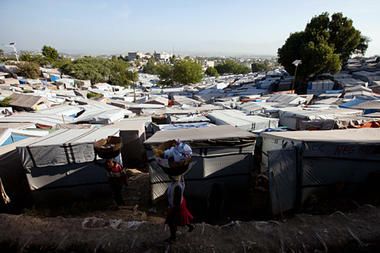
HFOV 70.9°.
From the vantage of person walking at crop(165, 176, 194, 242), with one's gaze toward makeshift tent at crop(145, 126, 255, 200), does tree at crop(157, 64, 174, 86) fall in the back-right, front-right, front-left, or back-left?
front-left

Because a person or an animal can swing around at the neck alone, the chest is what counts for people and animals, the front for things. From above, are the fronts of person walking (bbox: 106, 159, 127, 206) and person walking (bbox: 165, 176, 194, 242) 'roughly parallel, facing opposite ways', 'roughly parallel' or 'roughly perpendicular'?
roughly parallel

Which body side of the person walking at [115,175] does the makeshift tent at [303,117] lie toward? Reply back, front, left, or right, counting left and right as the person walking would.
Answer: back

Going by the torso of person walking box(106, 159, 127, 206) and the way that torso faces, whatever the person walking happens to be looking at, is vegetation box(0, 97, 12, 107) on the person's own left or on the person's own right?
on the person's own right

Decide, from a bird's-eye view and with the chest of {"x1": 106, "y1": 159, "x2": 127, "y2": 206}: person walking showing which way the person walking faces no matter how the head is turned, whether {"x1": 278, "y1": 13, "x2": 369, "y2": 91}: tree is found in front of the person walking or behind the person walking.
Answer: behind

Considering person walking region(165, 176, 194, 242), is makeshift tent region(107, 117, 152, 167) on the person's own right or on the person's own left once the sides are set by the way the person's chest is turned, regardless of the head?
on the person's own right

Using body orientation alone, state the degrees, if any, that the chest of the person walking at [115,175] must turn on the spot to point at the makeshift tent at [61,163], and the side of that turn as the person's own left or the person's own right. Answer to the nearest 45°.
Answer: approximately 45° to the person's own right

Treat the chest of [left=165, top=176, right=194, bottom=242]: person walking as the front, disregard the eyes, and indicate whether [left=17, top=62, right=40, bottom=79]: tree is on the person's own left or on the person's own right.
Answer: on the person's own right

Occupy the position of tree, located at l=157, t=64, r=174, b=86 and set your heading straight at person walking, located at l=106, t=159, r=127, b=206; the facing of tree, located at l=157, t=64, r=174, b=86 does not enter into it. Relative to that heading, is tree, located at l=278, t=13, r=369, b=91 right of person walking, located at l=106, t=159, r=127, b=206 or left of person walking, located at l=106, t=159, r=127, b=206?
left

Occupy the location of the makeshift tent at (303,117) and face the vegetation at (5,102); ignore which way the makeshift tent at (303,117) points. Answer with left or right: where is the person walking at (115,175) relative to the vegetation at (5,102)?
left

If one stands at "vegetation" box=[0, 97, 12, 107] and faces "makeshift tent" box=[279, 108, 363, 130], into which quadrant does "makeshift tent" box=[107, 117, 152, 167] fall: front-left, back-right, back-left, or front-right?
front-right
